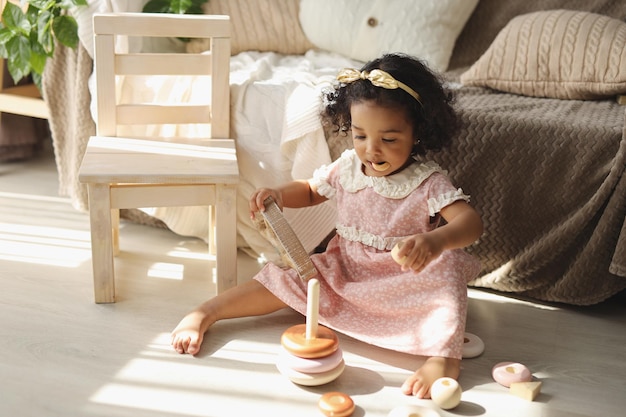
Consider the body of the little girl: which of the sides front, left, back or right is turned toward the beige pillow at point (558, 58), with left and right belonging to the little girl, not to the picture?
back

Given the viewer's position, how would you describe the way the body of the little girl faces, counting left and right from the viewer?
facing the viewer and to the left of the viewer

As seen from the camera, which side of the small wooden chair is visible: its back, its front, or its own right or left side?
front

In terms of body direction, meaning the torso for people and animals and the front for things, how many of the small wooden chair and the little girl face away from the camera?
0

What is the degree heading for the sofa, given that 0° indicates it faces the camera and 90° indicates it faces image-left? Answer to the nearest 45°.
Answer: approximately 0°

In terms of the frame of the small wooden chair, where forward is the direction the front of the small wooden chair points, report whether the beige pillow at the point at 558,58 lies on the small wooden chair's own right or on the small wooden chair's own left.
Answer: on the small wooden chair's own left

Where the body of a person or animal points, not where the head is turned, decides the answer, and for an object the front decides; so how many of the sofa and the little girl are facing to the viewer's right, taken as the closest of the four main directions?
0

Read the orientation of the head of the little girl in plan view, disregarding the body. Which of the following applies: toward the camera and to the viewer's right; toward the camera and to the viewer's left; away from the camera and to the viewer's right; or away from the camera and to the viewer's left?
toward the camera and to the viewer's left

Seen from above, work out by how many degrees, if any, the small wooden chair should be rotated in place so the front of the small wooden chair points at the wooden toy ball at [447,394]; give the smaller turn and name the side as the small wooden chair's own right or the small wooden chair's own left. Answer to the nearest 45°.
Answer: approximately 45° to the small wooden chair's own left
